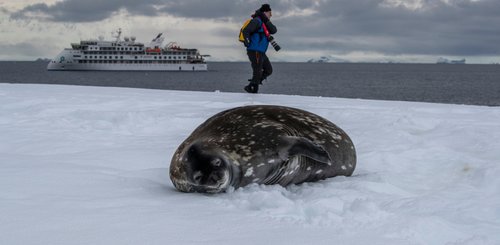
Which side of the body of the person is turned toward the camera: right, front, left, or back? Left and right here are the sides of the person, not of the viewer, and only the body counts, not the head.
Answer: right

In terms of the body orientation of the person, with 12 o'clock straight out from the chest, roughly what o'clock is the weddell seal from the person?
The weddell seal is roughly at 3 o'clock from the person.
